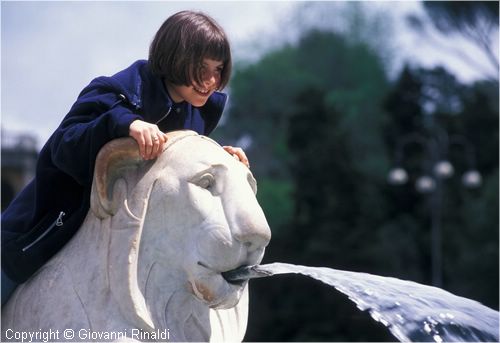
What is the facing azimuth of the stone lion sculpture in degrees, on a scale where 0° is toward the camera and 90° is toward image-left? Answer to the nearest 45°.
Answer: approximately 315°

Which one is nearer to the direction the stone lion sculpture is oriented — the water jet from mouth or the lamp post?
the water jet from mouth

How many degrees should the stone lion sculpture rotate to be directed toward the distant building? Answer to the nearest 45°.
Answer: approximately 135° to its left

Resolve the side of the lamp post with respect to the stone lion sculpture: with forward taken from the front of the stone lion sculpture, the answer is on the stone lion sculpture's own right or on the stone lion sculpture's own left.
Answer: on the stone lion sculpture's own left
